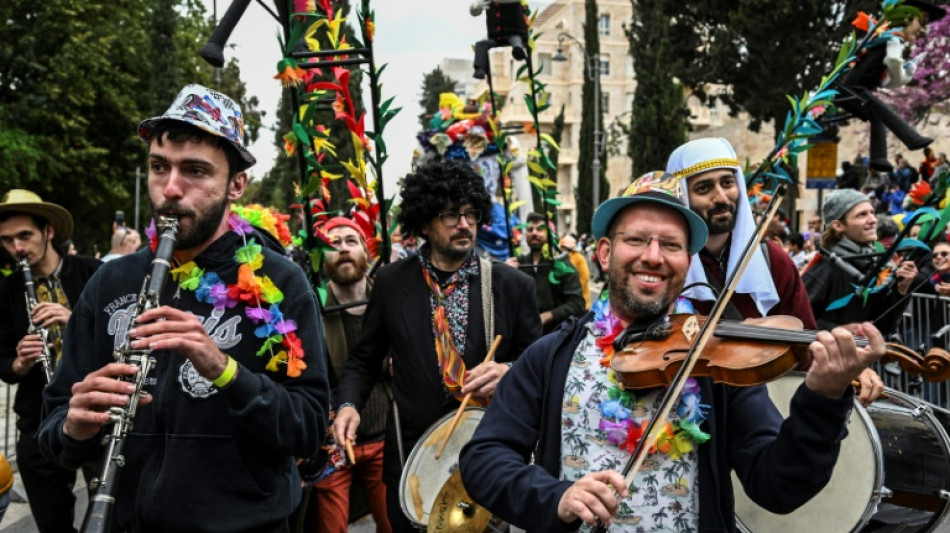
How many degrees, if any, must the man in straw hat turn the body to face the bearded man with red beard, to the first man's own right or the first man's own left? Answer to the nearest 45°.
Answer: approximately 45° to the first man's own left

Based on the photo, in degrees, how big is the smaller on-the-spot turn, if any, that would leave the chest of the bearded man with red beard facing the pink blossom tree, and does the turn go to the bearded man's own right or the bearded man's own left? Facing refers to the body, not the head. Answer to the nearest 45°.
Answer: approximately 135° to the bearded man's own left

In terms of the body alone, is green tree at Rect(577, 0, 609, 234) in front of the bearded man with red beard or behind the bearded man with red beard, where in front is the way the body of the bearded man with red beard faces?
behind

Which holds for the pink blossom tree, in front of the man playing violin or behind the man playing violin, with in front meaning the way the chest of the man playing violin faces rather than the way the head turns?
behind

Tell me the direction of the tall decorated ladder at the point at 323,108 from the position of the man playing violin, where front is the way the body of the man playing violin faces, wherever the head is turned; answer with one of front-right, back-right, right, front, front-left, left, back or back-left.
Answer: back-right

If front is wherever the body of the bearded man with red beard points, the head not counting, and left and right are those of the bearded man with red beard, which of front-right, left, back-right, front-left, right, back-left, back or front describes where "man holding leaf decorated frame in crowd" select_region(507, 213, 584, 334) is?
back-left

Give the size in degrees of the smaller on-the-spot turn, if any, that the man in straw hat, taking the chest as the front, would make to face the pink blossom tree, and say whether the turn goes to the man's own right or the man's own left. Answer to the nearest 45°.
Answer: approximately 90° to the man's own left

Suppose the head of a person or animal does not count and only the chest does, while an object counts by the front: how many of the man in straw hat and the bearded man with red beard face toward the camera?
2

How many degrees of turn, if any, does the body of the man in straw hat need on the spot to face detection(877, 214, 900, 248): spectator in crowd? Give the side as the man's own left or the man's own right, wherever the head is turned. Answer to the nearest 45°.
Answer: approximately 90° to the man's own left

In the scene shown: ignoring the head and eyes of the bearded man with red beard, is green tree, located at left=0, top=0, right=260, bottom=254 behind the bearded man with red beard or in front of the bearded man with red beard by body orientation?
behind
